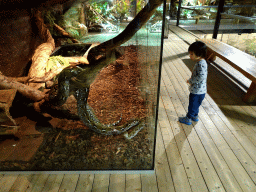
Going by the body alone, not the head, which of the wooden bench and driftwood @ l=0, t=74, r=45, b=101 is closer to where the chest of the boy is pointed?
the driftwood

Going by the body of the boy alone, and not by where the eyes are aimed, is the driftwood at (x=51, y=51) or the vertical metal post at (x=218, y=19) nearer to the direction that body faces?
the driftwood

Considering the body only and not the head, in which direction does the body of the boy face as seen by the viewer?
to the viewer's left

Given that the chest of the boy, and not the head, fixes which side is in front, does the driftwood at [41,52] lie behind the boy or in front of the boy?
in front

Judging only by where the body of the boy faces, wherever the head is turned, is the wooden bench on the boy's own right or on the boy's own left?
on the boy's own right

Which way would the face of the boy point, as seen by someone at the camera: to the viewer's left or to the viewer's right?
to the viewer's left

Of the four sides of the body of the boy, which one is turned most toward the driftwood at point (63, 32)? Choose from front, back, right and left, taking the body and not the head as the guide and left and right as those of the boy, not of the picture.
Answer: front

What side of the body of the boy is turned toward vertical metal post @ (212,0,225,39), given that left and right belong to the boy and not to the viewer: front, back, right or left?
right

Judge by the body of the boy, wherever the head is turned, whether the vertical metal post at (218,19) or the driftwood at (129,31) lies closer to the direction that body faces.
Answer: the driftwood

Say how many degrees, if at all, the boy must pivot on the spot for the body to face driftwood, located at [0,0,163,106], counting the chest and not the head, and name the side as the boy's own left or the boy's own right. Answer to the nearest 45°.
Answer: approximately 45° to the boy's own left
